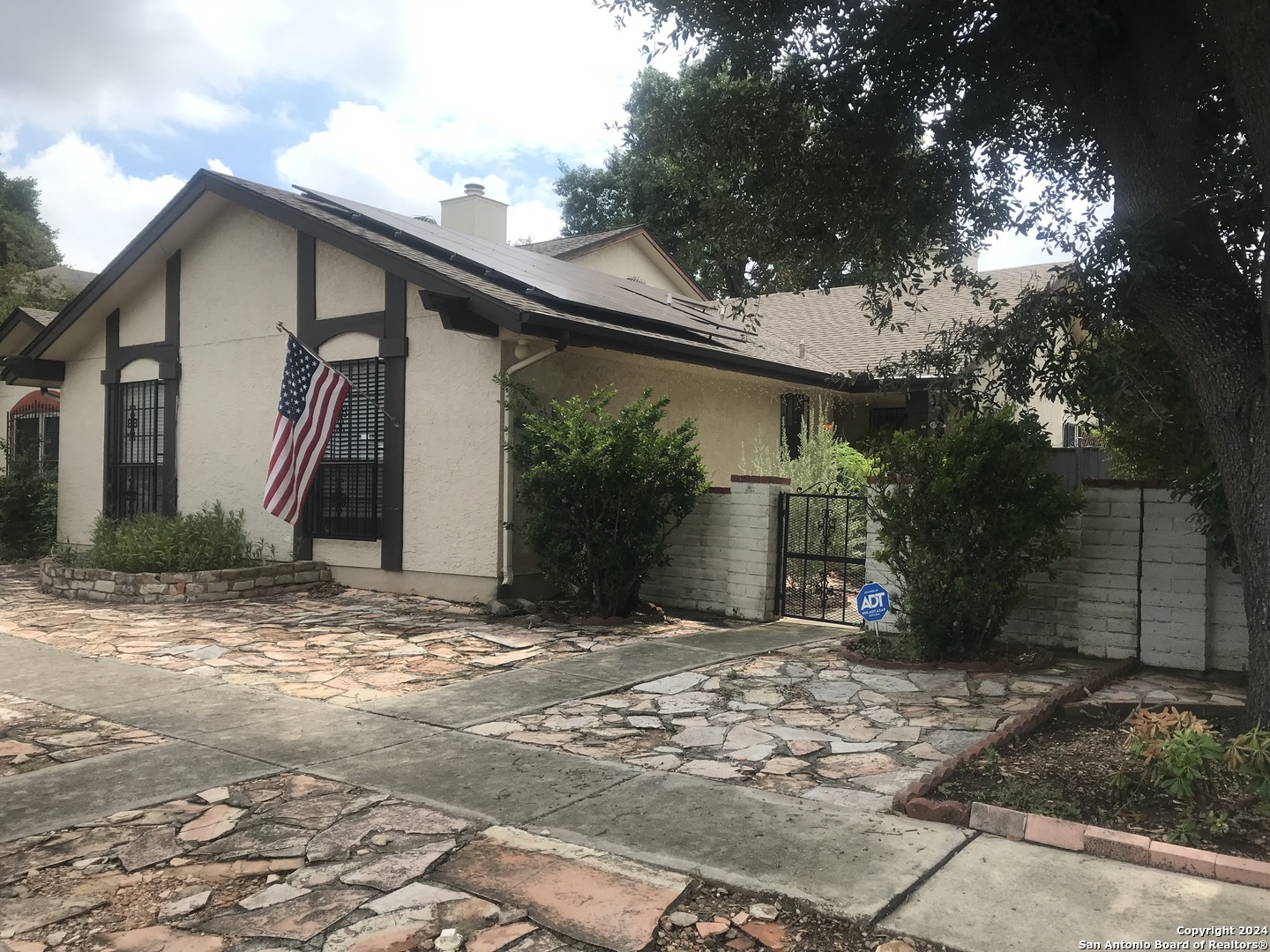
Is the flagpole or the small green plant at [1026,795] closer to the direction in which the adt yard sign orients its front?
the small green plant

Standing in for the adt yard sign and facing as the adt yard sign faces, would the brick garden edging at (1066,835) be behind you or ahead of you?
ahead

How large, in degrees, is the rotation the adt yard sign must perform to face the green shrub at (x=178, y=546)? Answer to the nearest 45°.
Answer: approximately 90° to its right

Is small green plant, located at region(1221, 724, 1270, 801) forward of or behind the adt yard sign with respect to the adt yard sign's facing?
forward

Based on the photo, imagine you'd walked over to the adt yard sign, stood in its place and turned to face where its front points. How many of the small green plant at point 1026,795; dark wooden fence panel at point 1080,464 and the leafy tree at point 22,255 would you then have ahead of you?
1

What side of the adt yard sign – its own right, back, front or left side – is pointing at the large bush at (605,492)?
right

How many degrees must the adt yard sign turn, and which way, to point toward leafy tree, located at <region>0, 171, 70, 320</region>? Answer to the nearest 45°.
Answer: approximately 135° to its right

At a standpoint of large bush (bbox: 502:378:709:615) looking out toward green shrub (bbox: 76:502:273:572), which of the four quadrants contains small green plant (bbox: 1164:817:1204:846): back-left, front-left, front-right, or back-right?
back-left

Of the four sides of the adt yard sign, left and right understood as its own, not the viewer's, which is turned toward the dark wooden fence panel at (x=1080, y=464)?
back

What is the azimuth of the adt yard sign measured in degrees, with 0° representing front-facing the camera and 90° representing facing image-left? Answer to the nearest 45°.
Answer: approximately 0°

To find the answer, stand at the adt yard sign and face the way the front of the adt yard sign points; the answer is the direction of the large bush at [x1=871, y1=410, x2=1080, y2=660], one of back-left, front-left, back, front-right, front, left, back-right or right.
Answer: front-left
